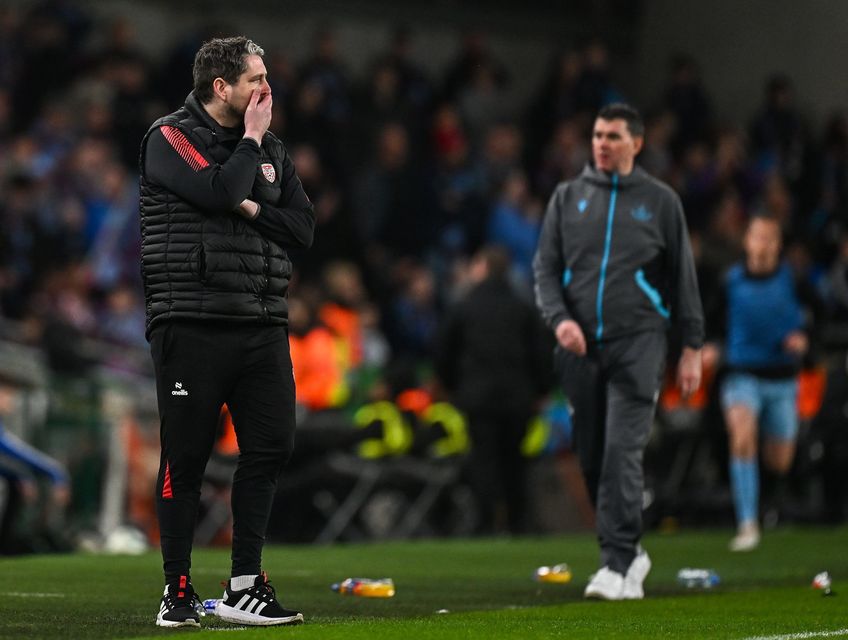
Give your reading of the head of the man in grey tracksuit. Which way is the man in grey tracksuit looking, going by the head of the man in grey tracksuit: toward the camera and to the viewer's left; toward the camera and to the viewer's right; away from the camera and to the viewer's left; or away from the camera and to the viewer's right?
toward the camera and to the viewer's left

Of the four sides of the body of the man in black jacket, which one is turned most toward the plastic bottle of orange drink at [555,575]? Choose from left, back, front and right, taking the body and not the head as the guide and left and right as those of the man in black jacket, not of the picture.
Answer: left

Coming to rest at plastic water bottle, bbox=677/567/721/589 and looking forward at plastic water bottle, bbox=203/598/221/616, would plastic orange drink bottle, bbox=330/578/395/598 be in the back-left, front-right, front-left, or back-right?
front-right

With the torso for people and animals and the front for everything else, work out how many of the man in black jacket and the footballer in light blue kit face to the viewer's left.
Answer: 0

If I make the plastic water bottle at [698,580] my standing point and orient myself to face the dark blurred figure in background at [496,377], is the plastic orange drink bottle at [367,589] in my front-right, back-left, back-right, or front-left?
back-left

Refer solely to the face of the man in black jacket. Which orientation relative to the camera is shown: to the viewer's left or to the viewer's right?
to the viewer's right

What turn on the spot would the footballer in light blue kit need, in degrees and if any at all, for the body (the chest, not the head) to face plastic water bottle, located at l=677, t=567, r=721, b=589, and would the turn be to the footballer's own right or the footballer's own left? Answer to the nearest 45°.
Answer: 0° — they already face it

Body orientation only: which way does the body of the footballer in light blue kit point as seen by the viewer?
toward the camera

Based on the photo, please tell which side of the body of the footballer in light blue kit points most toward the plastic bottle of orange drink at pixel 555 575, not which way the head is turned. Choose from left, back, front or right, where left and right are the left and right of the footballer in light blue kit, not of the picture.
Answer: front

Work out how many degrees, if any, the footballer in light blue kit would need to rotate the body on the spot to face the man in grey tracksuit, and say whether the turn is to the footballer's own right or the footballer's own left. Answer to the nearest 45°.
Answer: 0° — they already face them

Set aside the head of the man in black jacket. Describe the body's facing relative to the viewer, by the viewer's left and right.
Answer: facing the viewer and to the right of the viewer

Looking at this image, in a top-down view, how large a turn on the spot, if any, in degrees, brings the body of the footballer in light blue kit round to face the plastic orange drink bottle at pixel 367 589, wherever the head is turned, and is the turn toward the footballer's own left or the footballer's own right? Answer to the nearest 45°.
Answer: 0° — they already face it

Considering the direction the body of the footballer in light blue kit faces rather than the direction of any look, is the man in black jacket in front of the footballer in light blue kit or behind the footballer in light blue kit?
in front

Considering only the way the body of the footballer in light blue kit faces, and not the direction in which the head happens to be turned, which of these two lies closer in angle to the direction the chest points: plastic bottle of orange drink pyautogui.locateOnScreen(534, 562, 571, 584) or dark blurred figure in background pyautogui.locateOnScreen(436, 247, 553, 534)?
the plastic bottle of orange drink

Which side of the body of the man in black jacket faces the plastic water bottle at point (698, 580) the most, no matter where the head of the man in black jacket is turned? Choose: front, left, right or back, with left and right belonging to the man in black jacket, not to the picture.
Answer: left
